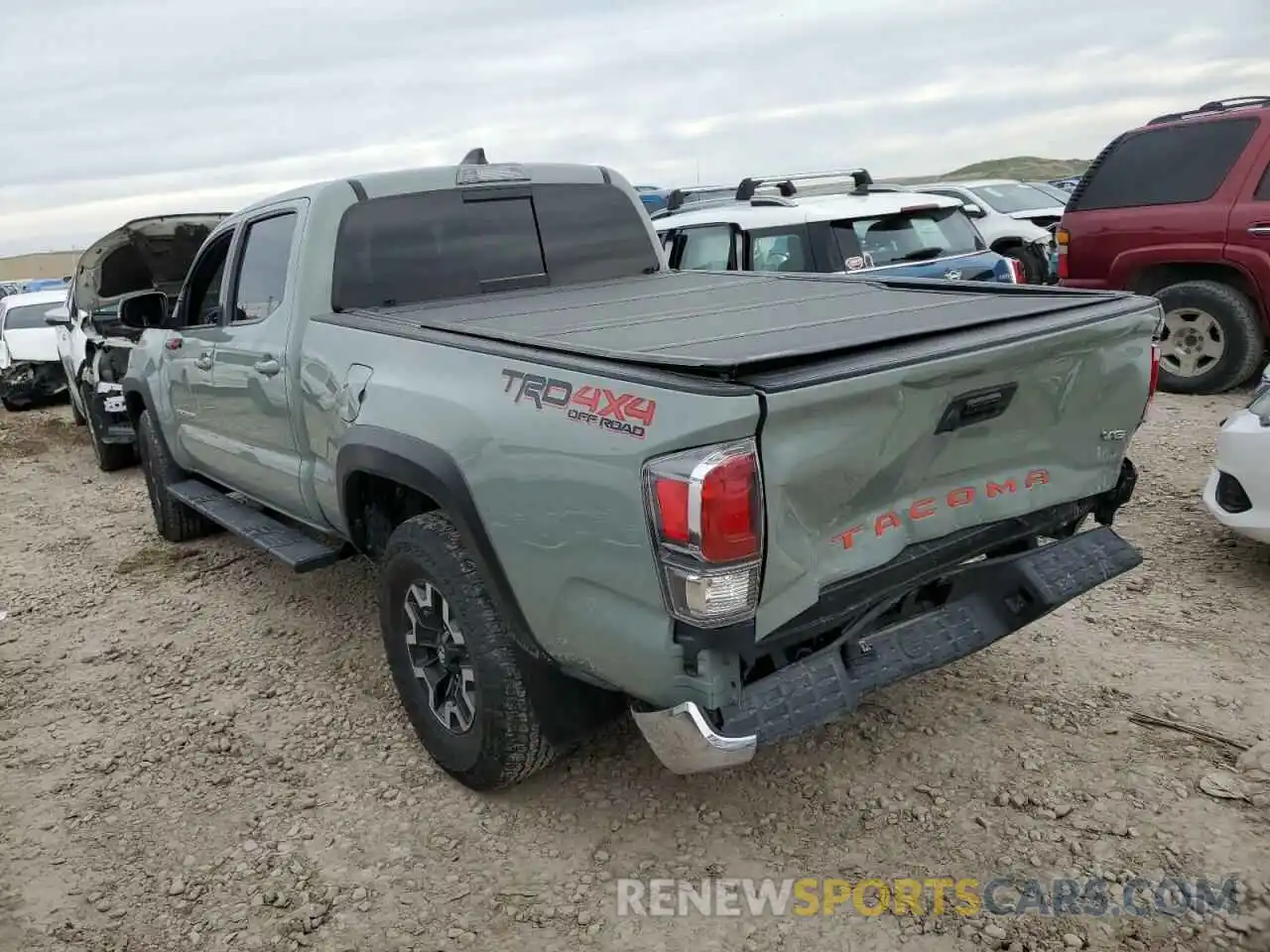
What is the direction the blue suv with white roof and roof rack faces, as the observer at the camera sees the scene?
facing away from the viewer and to the left of the viewer

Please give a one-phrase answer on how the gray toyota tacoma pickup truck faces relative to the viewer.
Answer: facing away from the viewer and to the left of the viewer

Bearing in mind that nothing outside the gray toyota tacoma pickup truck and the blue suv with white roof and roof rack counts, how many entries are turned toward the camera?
0

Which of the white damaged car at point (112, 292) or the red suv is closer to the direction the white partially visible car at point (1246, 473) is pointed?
the white damaged car

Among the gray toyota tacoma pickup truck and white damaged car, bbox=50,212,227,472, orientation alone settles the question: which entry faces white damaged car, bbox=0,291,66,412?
the gray toyota tacoma pickup truck

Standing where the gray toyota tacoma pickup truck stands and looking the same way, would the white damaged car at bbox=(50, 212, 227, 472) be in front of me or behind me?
in front

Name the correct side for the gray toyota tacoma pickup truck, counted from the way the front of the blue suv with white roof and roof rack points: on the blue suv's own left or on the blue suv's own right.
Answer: on the blue suv's own left

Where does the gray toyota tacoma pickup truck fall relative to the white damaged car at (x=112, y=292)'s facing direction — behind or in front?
in front

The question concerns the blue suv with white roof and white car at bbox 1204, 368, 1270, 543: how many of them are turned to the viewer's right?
0

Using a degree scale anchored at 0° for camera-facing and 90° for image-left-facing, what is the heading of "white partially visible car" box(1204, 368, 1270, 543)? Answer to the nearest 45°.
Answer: approximately 45°
